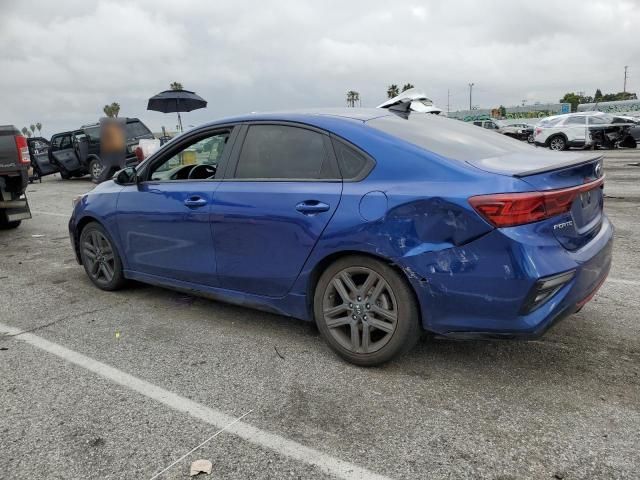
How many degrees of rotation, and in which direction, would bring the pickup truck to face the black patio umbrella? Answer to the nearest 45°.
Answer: approximately 45° to its right

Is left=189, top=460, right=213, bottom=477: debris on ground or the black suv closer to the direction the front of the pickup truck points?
the black suv

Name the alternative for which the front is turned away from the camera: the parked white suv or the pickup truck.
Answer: the pickup truck

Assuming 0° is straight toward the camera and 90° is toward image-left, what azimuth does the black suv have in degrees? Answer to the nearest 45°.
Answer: approximately 135°

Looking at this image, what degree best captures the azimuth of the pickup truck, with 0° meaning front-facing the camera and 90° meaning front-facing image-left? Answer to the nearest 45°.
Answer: approximately 180°

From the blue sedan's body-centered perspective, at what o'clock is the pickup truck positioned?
The pickup truck is roughly at 12 o'clock from the blue sedan.

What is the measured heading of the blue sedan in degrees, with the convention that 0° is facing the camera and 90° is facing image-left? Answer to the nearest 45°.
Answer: approximately 135°

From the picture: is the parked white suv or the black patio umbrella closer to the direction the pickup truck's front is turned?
the black patio umbrella
